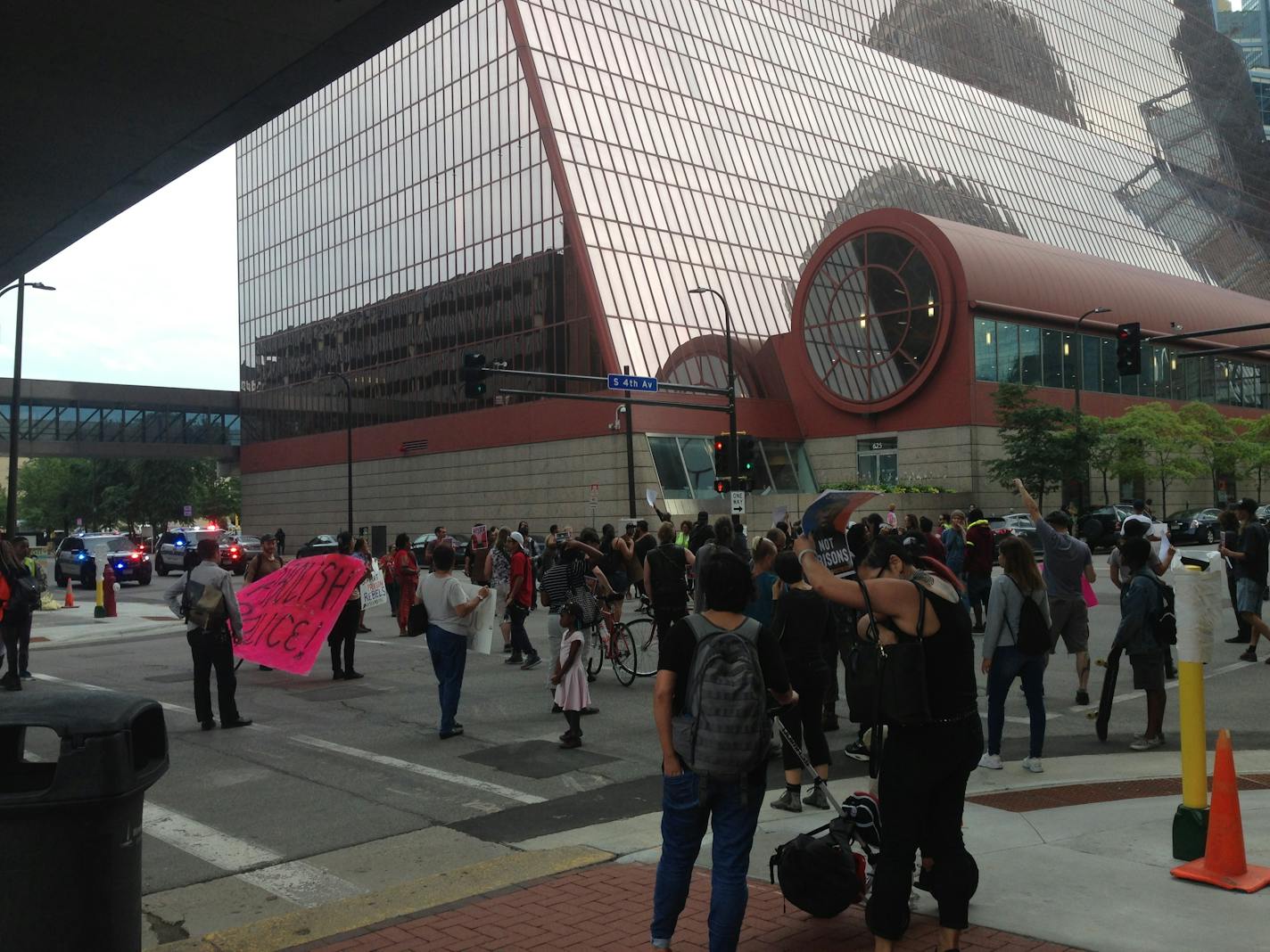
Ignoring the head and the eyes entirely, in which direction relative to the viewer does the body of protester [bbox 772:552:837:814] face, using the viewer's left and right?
facing away from the viewer and to the left of the viewer

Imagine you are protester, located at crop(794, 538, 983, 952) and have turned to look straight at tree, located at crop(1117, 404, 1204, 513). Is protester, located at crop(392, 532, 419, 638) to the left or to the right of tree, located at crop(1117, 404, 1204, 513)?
left

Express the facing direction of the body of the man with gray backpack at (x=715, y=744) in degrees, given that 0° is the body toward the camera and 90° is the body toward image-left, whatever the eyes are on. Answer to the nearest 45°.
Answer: approximately 180°

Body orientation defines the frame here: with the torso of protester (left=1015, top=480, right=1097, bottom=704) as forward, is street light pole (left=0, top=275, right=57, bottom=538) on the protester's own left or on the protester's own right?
on the protester's own left

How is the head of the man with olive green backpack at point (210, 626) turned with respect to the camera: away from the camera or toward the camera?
away from the camera

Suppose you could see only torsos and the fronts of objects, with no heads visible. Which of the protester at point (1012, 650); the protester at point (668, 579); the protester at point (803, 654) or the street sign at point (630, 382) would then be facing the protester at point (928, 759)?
the street sign

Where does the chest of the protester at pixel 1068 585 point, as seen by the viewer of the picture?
away from the camera
